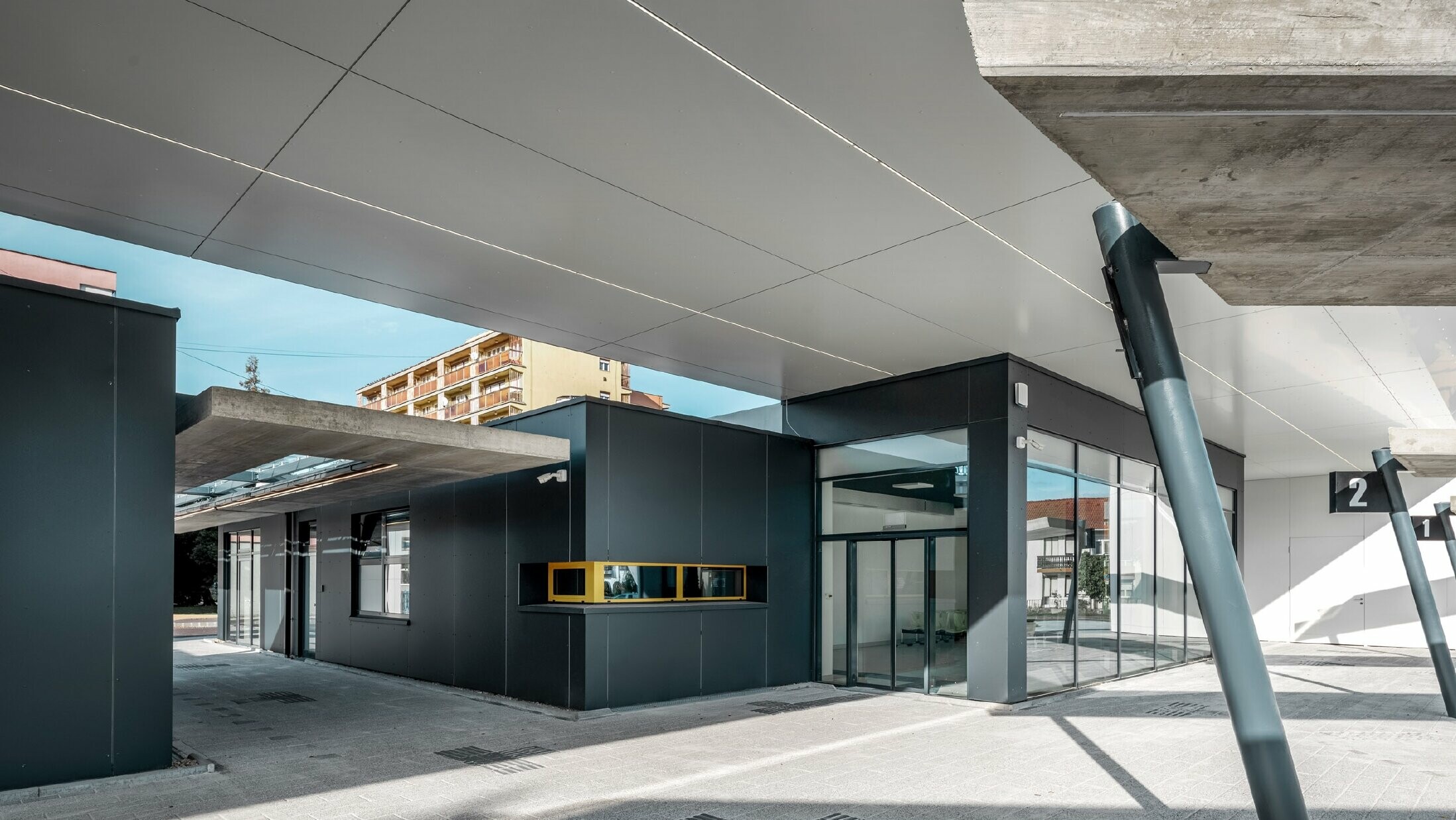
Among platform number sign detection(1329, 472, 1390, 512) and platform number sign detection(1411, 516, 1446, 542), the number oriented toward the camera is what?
2

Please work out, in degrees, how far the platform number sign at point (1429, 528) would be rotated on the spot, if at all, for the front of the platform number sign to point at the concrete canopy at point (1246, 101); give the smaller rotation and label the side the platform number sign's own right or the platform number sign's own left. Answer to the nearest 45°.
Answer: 0° — it already faces it

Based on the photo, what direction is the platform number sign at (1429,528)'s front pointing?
toward the camera

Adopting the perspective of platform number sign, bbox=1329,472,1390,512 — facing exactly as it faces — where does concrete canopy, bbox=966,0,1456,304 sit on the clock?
The concrete canopy is roughly at 12 o'clock from the platform number sign.

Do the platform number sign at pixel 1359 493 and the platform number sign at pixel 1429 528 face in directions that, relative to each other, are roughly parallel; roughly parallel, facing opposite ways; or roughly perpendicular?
roughly parallel

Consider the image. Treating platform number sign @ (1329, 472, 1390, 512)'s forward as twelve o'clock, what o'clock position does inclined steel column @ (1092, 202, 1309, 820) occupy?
The inclined steel column is roughly at 12 o'clock from the platform number sign.

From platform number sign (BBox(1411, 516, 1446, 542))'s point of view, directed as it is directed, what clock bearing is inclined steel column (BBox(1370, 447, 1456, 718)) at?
The inclined steel column is roughly at 12 o'clock from the platform number sign.

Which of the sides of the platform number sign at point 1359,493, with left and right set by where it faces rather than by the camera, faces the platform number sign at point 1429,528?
back

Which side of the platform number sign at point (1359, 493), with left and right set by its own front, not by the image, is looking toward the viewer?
front

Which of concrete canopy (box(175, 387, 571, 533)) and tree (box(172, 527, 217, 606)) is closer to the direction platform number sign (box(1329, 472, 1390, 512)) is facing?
the concrete canopy
